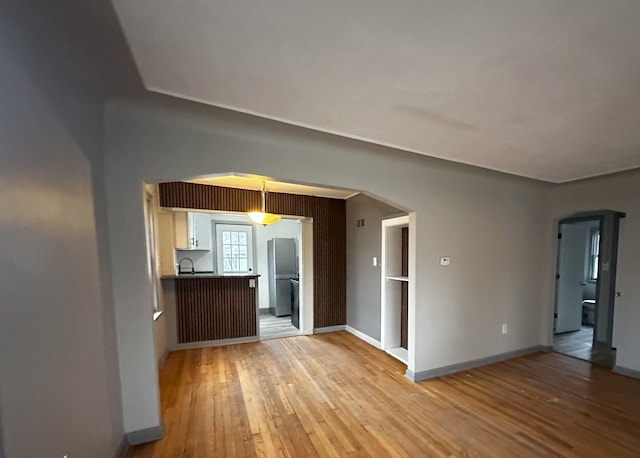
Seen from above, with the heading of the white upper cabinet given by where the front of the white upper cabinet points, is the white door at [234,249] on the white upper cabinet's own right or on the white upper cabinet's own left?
on the white upper cabinet's own left

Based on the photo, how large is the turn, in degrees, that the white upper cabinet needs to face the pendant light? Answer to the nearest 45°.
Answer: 0° — it already faces it

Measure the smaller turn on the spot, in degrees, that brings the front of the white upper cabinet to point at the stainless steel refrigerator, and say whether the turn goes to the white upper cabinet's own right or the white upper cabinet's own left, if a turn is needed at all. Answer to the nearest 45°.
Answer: approximately 90° to the white upper cabinet's own left

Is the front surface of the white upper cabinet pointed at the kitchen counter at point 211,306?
yes

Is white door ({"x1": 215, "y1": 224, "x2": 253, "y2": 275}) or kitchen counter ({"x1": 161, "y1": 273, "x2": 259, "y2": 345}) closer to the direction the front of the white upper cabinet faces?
the kitchen counter

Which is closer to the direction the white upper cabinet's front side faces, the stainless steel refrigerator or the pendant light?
the pendant light

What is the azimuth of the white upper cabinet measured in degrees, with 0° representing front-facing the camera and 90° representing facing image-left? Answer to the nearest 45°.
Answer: approximately 0°
